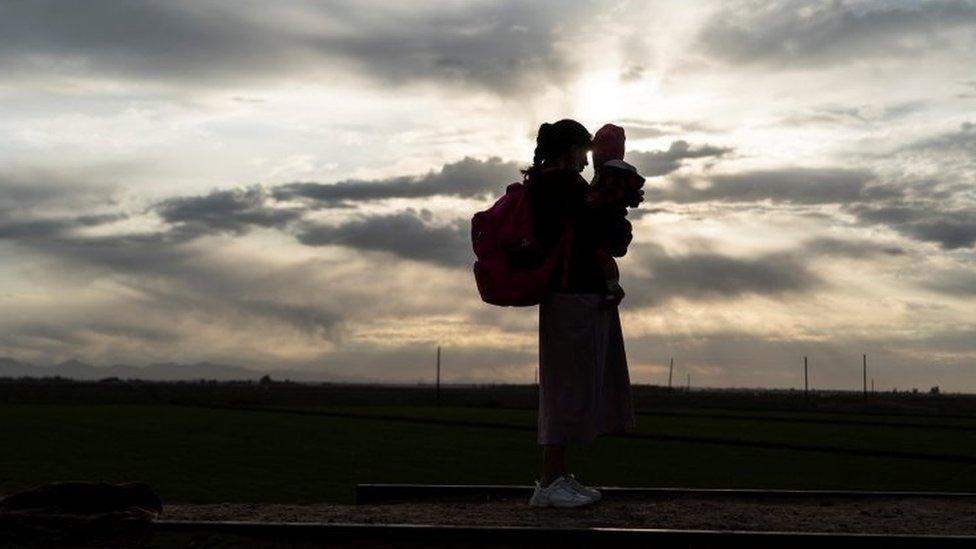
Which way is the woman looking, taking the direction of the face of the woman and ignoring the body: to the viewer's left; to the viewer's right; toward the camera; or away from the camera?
to the viewer's right

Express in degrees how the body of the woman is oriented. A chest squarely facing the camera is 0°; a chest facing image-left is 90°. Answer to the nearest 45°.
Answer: approximately 270°
